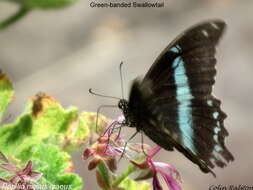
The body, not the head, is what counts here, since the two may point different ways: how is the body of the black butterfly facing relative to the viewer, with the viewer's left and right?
facing to the left of the viewer

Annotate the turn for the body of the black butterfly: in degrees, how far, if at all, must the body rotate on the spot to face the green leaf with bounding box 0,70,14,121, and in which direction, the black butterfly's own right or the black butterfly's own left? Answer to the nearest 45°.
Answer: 0° — it already faces it

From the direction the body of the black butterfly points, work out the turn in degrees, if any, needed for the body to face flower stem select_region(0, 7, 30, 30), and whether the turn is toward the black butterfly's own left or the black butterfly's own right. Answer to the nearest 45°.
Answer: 0° — it already faces it
